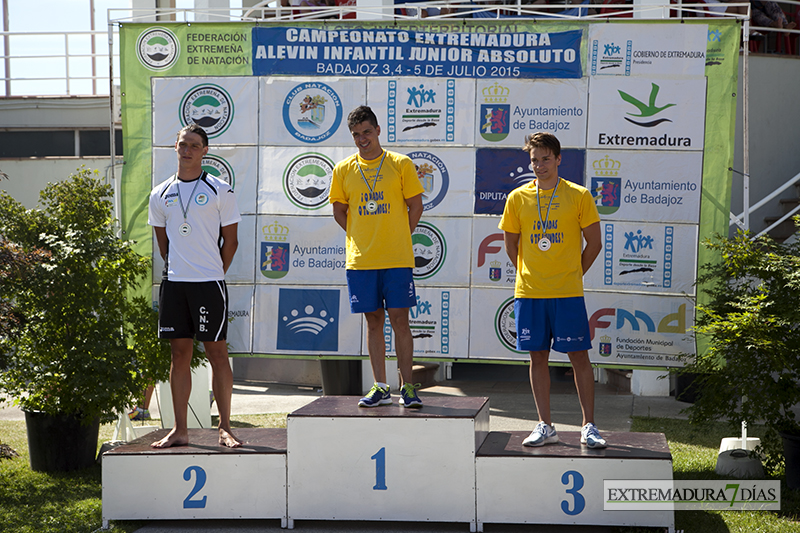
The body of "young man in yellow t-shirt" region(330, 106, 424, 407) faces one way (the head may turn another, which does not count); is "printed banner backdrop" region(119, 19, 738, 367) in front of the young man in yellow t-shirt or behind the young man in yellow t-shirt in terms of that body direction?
behind

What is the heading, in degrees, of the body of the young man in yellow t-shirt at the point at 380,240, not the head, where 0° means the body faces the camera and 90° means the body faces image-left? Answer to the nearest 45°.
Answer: approximately 0°

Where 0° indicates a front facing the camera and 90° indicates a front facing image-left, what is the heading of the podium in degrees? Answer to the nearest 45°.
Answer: approximately 0°

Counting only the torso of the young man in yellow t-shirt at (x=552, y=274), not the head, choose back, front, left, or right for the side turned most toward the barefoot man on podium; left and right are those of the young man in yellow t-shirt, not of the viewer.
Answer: right

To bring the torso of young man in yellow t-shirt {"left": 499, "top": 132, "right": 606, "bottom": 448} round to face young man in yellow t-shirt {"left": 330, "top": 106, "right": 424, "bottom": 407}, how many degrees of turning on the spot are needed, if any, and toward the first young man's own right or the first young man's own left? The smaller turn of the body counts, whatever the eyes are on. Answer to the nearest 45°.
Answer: approximately 90° to the first young man's own right

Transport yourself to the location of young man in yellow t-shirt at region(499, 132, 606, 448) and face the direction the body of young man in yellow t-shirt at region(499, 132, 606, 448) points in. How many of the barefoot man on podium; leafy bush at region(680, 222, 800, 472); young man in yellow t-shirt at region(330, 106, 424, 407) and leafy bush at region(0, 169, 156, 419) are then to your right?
3

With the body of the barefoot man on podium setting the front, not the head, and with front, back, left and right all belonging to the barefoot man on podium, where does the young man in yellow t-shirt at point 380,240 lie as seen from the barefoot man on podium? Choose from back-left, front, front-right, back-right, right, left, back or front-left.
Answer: left
